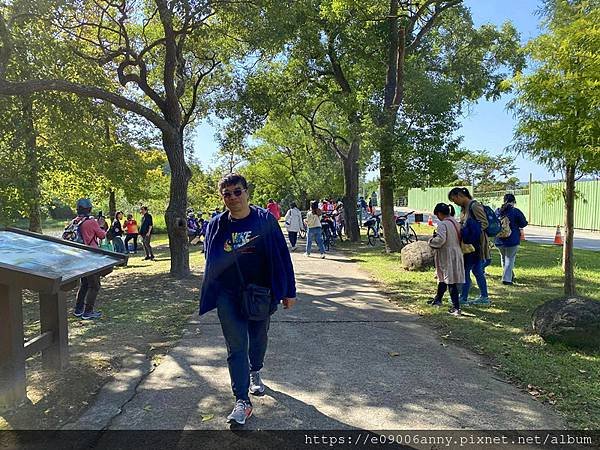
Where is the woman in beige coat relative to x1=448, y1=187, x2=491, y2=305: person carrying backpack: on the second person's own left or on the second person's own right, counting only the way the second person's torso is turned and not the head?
on the second person's own left

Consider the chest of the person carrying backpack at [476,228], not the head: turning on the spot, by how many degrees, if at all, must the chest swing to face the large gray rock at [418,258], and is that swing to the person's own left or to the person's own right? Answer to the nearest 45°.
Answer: approximately 90° to the person's own right

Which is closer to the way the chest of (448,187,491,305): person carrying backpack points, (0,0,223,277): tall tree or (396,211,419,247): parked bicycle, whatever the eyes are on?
the tall tree

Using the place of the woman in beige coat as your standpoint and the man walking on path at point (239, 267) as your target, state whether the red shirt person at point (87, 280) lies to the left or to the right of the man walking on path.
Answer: right

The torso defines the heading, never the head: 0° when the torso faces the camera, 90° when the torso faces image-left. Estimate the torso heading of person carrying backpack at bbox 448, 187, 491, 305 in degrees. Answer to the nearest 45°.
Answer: approximately 90°

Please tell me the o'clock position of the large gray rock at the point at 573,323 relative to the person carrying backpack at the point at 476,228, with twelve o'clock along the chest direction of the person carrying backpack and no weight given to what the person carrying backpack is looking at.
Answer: The large gray rock is roughly at 8 o'clock from the person carrying backpack.

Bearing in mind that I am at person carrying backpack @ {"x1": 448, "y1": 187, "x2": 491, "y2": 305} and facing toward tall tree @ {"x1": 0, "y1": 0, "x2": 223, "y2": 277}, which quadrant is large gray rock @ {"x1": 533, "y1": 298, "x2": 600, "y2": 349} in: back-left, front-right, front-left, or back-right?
back-left

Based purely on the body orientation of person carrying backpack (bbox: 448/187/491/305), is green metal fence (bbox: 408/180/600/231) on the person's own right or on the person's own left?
on the person's own right

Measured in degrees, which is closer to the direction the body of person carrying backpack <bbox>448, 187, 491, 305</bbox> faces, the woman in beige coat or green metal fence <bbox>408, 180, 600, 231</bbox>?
the woman in beige coat
